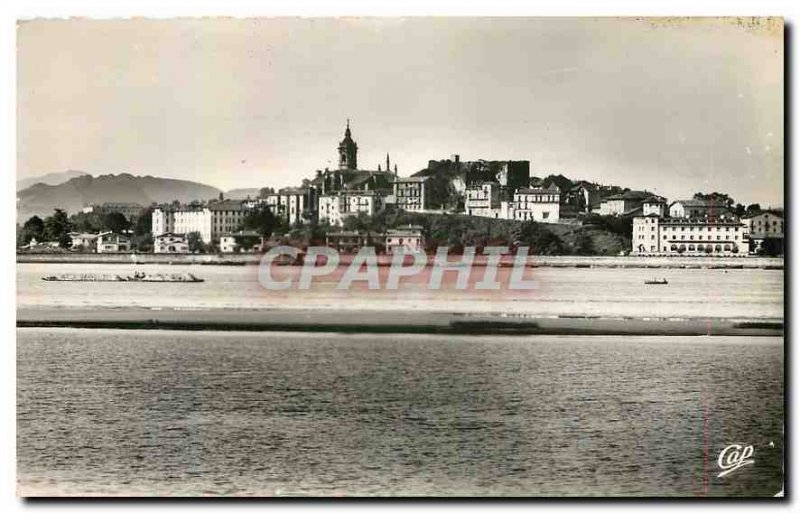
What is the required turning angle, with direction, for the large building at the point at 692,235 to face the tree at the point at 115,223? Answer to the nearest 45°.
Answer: approximately 90° to its right

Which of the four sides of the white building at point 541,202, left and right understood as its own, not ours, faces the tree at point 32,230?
right

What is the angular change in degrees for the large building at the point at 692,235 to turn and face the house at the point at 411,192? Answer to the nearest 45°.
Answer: approximately 90° to its right

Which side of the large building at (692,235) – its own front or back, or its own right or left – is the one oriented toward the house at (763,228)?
left

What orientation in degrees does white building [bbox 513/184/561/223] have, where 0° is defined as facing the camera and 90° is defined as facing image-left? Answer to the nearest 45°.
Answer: approximately 0°

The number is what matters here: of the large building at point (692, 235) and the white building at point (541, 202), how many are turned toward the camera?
2

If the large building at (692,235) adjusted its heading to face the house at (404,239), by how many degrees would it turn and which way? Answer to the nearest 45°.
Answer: approximately 90° to its right

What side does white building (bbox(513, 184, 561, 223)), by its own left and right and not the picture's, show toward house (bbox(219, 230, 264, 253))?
right

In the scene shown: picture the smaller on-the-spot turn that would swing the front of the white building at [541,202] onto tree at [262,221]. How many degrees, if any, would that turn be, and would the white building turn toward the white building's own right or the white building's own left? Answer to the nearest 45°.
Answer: approximately 90° to the white building's own right

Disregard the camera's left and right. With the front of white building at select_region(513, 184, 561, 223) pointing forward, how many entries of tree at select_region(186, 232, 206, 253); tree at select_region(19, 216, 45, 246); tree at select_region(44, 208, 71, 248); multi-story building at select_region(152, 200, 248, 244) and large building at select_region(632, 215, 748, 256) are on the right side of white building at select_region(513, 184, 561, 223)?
4

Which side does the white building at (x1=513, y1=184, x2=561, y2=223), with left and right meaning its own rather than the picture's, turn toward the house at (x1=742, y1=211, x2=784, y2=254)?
left
